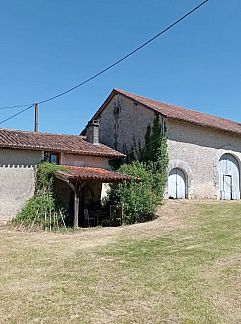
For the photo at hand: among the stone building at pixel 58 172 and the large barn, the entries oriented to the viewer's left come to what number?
0

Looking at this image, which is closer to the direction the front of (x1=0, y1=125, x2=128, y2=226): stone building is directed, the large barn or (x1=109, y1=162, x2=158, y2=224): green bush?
the green bush

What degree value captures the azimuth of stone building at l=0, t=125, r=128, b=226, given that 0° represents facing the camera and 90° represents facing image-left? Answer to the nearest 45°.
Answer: approximately 0°

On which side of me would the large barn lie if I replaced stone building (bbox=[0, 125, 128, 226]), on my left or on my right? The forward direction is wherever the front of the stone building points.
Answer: on my left

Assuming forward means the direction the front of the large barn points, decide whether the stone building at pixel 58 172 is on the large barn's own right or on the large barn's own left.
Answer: on the large barn's own right

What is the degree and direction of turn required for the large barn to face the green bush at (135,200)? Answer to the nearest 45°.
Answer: approximately 90° to its right

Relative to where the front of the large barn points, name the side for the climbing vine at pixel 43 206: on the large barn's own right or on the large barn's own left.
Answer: on the large barn's own right

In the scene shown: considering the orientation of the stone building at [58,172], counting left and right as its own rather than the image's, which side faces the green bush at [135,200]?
left
